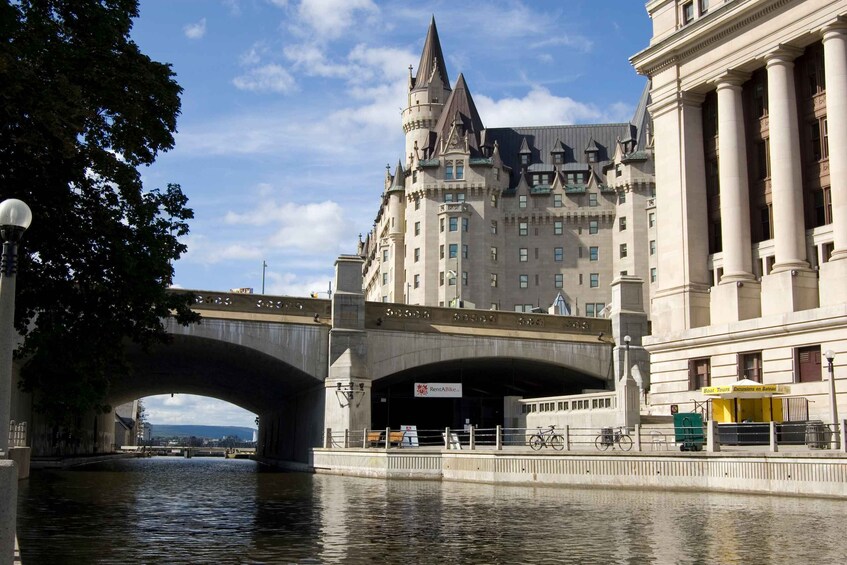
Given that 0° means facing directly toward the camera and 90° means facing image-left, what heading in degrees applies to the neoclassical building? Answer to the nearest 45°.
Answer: approximately 45°

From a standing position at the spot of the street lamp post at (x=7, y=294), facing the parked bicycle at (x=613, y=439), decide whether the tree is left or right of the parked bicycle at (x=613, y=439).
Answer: left

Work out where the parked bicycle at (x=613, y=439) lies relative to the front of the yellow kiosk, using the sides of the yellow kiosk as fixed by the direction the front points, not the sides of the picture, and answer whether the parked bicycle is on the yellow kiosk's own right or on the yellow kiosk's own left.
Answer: on the yellow kiosk's own right

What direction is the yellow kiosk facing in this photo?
toward the camera

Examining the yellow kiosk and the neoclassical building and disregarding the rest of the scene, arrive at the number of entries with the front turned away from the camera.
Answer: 0

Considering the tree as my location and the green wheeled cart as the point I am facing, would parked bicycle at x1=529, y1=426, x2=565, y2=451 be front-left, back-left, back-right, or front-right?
front-left

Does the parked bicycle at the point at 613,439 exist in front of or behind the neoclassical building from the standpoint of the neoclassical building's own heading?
in front

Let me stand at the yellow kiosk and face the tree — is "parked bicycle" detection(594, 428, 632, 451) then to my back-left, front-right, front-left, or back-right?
front-right

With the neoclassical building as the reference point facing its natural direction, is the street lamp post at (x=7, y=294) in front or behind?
in front

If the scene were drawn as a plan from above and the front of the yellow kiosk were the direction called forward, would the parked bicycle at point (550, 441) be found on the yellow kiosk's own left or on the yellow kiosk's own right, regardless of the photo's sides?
on the yellow kiosk's own right

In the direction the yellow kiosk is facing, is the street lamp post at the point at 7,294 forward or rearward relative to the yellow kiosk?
forward

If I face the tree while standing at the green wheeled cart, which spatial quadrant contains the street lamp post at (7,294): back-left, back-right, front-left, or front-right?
front-left
